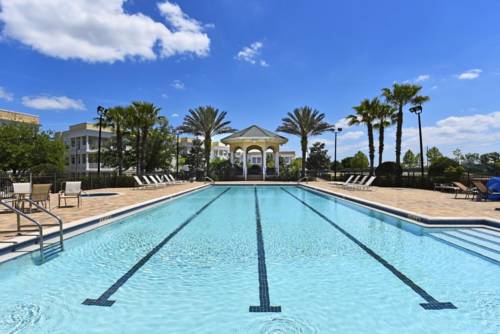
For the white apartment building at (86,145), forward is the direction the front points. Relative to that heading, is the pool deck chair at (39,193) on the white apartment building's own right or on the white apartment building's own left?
on the white apartment building's own right

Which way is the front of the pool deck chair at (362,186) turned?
to the viewer's left

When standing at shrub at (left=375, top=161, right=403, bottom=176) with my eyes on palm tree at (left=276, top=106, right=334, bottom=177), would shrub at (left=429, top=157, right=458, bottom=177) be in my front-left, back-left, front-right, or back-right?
back-left

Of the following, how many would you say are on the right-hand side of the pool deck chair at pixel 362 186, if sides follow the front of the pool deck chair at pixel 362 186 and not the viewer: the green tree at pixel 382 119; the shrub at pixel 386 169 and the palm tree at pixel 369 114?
3

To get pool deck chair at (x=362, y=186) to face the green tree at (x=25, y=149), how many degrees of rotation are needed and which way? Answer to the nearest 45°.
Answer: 0° — it already faces it

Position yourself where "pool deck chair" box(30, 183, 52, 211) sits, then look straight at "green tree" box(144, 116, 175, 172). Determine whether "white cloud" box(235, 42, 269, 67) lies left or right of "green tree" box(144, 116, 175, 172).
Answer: right
